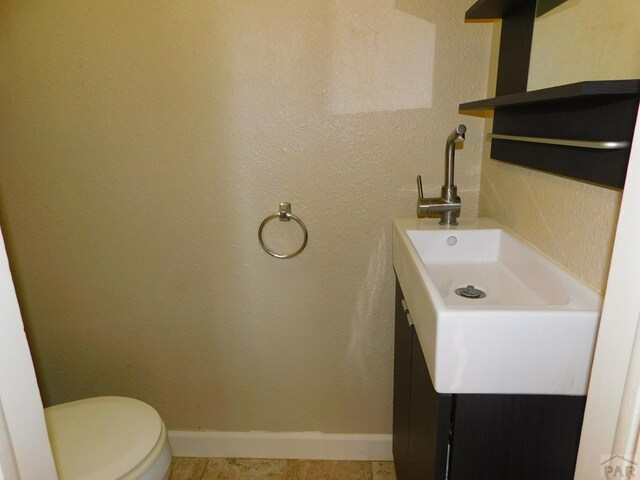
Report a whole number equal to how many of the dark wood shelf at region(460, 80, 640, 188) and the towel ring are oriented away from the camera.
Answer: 0

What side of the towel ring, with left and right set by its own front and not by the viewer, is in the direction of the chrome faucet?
left

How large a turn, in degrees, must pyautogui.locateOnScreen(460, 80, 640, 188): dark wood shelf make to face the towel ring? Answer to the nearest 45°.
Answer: approximately 45° to its right

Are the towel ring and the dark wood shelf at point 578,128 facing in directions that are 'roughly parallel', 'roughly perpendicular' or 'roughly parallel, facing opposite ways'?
roughly perpendicular

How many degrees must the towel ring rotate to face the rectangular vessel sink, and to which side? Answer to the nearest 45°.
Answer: approximately 45° to its left

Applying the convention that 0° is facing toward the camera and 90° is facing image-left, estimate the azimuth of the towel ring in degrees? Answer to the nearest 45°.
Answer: approximately 0°

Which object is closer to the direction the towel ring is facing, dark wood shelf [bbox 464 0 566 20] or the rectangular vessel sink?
the rectangular vessel sink

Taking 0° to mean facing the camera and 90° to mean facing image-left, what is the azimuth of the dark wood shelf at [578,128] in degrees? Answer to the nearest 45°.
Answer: approximately 45°
